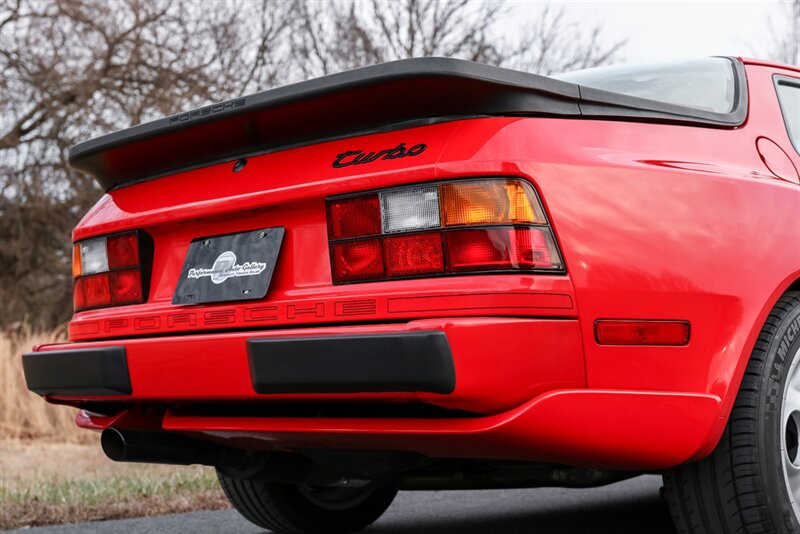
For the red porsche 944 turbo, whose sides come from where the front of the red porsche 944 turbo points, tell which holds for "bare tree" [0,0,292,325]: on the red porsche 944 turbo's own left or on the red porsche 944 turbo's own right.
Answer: on the red porsche 944 turbo's own left
